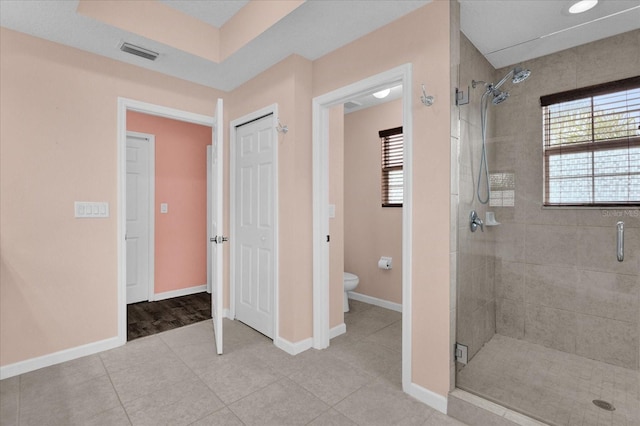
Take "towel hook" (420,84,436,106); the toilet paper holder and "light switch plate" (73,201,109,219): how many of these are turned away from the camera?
0

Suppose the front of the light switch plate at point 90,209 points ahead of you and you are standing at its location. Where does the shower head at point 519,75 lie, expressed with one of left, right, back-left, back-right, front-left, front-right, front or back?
front-left

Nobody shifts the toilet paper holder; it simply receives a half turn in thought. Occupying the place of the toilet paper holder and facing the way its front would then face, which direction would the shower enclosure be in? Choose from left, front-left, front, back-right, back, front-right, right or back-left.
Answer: right

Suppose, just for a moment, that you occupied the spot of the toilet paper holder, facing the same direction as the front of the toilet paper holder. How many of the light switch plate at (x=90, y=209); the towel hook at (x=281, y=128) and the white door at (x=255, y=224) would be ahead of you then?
3

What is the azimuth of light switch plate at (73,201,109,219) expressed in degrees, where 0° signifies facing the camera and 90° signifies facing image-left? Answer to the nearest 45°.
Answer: approximately 0°

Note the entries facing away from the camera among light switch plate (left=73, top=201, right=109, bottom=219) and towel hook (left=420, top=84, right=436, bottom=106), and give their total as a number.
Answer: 0

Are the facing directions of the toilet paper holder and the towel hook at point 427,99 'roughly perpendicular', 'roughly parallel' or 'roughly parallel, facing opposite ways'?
roughly parallel

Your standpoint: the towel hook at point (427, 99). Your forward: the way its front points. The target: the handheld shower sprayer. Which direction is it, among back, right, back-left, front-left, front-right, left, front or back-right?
back

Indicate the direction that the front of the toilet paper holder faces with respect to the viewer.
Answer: facing the viewer and to the left of the viewer

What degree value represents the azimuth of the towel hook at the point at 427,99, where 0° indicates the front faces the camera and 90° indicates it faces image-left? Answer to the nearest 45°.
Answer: approximately 45°

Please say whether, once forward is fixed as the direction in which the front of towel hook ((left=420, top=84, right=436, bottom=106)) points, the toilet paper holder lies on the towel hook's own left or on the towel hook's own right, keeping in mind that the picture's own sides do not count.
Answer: on the towel hook's own right

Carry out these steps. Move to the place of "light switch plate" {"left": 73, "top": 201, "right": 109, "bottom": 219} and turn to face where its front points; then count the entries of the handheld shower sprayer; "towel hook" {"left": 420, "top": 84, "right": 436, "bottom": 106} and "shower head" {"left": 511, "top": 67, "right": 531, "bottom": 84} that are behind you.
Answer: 0

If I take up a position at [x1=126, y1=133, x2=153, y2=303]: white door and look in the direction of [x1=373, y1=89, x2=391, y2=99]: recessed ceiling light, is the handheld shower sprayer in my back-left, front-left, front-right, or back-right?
front-right

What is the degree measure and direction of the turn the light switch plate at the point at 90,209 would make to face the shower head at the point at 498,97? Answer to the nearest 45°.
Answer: approximately 45° to its left
